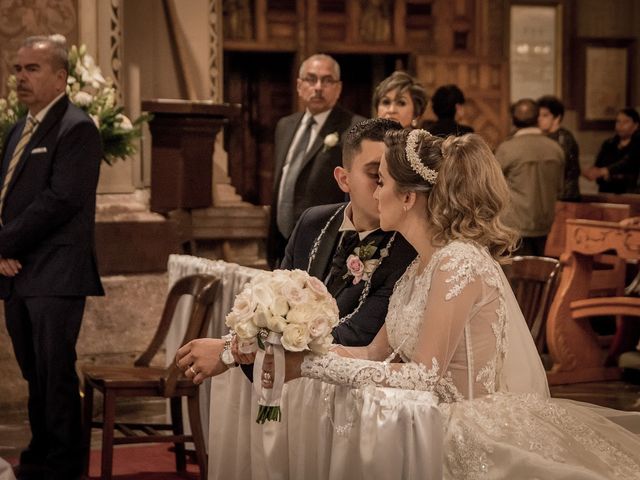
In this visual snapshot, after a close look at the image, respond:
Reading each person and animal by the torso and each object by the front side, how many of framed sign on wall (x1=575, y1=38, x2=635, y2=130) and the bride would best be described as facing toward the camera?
1

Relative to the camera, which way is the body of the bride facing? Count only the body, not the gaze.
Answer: to the viewer's left

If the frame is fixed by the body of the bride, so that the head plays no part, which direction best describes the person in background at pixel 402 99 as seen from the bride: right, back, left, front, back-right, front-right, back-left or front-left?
right

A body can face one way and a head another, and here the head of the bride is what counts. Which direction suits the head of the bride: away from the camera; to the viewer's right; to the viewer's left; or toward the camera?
to the viewer's left

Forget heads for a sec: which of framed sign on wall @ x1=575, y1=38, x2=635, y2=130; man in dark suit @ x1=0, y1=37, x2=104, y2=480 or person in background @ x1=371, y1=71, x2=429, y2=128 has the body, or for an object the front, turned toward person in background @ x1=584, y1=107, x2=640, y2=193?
the framed sign on wall

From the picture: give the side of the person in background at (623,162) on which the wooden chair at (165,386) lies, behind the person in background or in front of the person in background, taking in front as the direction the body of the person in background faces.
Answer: in front

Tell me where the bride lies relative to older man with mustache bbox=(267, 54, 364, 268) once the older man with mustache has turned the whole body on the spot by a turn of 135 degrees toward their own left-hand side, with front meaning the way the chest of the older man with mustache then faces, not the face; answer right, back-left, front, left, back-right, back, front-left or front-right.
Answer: right

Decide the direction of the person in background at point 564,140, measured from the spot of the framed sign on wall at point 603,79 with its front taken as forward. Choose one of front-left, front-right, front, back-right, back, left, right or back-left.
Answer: front

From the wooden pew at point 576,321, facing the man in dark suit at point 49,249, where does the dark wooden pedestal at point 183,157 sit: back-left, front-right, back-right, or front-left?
front-right

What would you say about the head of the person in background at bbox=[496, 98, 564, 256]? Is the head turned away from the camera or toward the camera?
away from the camera

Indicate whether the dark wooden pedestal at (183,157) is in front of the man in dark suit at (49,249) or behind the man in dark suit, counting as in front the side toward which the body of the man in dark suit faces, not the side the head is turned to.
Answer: behind
